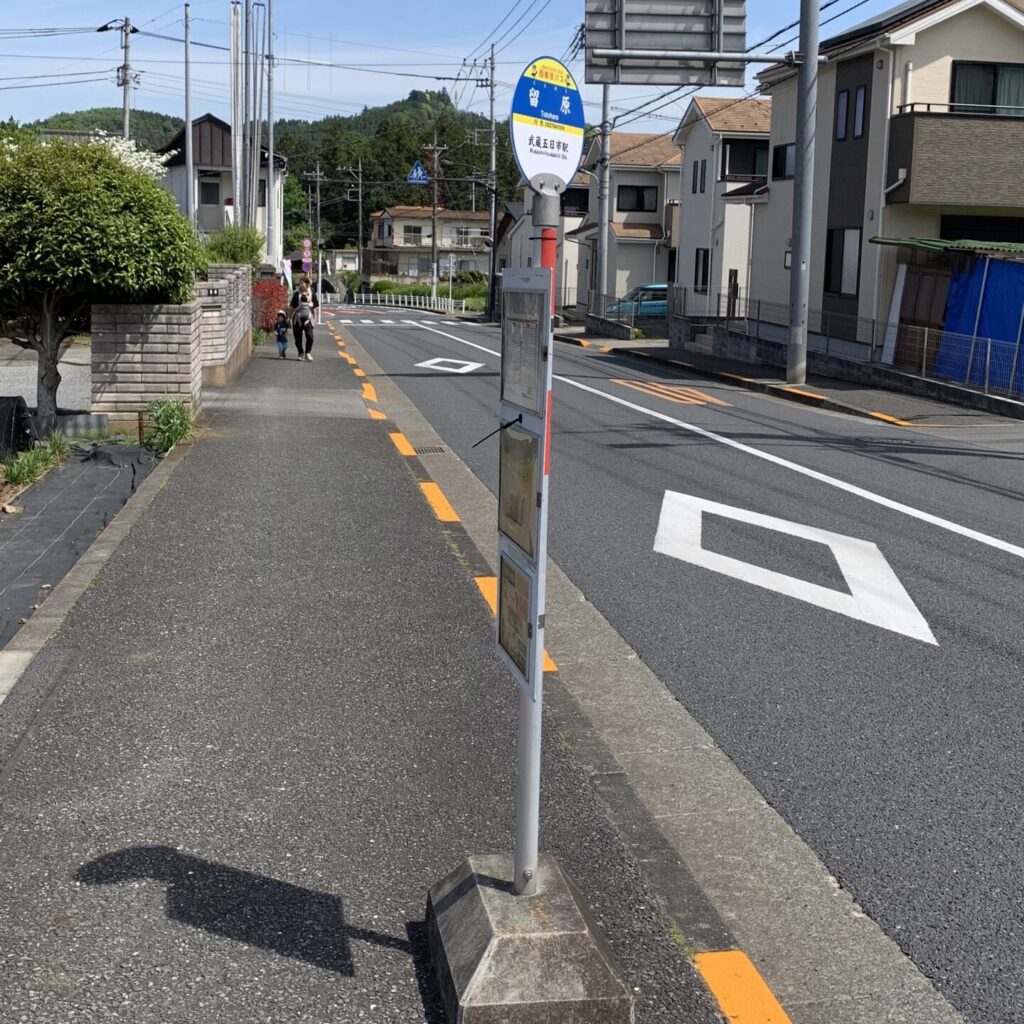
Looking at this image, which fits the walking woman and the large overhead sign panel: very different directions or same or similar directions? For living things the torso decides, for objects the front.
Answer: very different directions

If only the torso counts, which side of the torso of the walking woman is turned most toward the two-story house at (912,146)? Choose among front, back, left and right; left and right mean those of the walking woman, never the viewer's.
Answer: left

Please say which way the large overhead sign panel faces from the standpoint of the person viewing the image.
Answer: facing away from the viewer

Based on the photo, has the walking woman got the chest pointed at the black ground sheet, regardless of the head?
yes

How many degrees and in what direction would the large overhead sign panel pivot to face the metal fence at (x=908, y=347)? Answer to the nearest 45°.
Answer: approximately 45° to its right

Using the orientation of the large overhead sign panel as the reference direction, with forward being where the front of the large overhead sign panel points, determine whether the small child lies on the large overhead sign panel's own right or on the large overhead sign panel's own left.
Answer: on the large overhead sign panel's own left

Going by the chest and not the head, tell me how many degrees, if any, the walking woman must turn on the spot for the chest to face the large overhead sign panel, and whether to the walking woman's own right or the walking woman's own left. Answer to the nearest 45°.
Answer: approximately 45° to the walking woman's own left

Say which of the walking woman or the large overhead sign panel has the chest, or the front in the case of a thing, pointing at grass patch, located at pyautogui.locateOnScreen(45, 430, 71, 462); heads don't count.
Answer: the walking woman

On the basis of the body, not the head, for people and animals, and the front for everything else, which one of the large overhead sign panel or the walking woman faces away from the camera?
the large overhead sign panel

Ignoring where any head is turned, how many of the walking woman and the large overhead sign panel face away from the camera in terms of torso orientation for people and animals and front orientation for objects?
1

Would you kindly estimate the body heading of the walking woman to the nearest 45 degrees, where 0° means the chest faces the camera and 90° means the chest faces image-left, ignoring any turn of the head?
approximately 0°

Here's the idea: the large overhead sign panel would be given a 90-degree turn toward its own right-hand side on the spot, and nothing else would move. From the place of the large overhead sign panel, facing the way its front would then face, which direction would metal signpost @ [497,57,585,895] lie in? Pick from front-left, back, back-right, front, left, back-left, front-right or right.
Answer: right

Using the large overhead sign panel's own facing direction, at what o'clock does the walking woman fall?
The walking woman is roughly at 10 o'clock from the large overhead sign panel.
